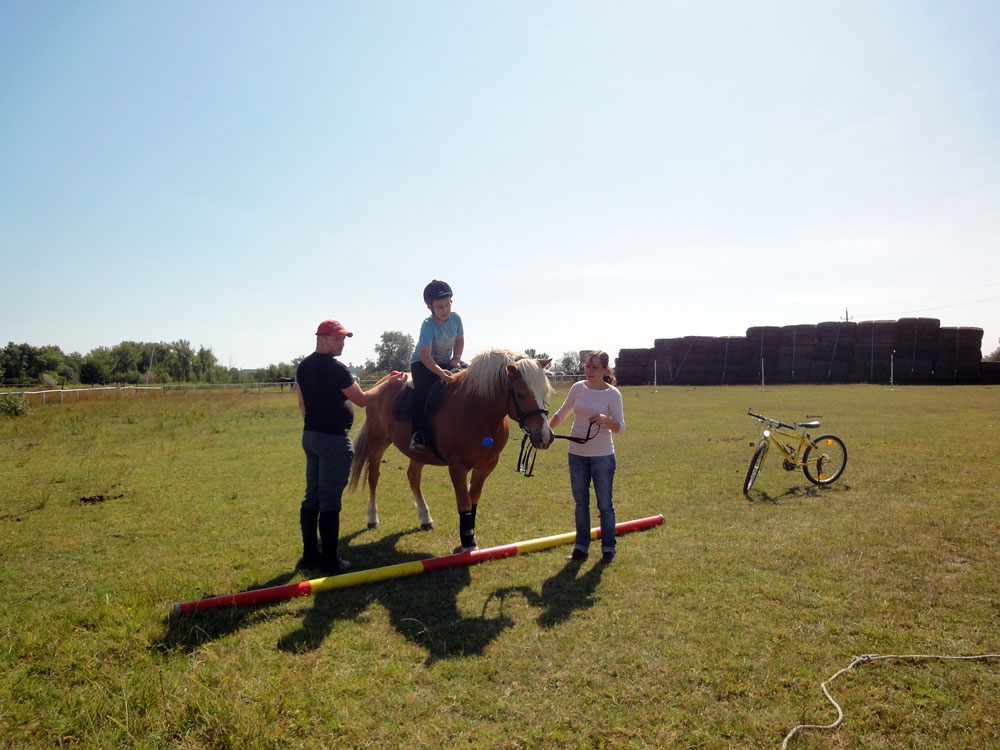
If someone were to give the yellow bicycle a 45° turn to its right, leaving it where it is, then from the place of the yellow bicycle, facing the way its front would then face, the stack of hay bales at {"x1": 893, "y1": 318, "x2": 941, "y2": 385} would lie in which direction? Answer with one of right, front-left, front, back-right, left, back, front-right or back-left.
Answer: right

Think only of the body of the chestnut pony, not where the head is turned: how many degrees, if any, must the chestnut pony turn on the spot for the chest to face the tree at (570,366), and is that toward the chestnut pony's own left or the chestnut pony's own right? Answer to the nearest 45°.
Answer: approximately 135° to the chestnut pony's own left

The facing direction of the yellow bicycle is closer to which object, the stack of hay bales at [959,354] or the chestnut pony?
the chestnut pony

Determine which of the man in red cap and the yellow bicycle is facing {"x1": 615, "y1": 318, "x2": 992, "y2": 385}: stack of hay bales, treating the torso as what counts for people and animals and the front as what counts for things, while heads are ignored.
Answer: the man in red cap

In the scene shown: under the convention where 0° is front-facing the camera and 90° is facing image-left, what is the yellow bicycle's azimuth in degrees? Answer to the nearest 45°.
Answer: approximately 45°

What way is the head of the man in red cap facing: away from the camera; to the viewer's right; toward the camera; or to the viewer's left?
to the viewer's right

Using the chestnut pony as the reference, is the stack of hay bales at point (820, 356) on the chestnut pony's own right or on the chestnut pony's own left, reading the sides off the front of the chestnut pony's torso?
on the chestnut pony's own left

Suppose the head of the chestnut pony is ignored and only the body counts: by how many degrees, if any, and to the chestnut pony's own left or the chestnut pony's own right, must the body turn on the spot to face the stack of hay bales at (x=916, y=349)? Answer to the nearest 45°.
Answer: approximately 90° to the chestnut pony's own left

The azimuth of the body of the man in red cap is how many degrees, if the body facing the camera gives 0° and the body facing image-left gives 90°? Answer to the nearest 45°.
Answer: approximately 225°

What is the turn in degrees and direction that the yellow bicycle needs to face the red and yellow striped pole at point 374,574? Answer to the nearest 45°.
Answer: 0° — it already faces it

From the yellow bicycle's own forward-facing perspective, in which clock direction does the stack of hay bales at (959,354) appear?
The stack of hay bales is roughly at 5 o'clock from the yellow bicycle.

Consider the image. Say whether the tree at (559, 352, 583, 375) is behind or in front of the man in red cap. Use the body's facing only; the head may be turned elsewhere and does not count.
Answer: in front
